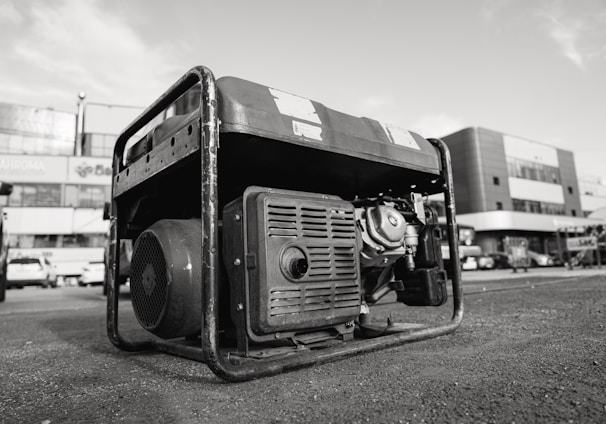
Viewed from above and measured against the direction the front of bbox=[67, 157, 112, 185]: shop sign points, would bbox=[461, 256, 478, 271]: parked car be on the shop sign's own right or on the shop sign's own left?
on the shop sign's own left

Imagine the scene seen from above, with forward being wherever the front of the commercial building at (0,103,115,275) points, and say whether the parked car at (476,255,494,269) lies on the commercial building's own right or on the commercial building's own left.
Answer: on the commercial building's own left

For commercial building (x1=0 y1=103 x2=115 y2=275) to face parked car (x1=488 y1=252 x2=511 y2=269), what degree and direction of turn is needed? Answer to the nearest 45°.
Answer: approximately 45° to its left

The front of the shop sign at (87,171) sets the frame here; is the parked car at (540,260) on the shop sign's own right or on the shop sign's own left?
on the shop sign's own left

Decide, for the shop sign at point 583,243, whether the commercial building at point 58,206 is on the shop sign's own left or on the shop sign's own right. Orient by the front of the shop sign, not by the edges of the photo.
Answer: on the shop sign's own right

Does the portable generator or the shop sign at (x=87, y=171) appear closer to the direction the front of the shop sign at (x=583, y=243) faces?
the portable generator

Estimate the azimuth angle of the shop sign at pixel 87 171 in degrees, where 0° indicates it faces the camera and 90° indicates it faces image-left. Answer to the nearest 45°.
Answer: approximately 0°

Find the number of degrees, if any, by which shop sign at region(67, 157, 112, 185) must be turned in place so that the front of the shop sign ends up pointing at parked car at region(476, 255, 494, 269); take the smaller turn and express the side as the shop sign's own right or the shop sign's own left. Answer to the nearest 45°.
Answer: approximately 45° to the shop sign's own left

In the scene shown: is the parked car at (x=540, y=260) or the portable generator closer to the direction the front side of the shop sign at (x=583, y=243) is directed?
the portable generator
